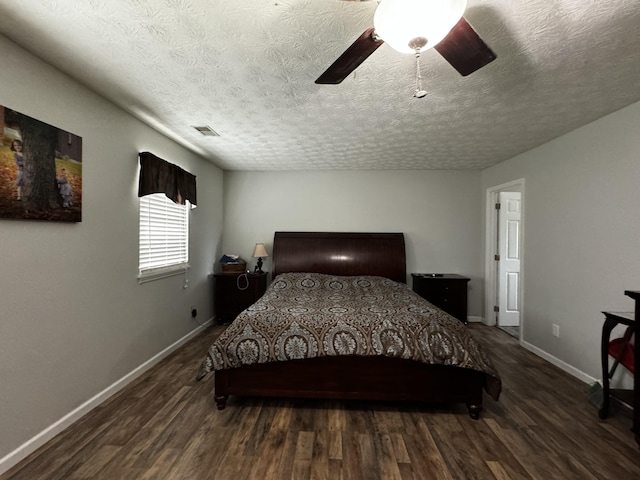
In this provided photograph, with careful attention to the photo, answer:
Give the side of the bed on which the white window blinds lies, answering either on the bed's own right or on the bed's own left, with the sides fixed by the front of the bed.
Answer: on the bed's own right

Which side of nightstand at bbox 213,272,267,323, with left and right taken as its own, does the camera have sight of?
front

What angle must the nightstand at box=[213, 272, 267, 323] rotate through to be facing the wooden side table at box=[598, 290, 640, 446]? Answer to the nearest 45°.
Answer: approximately 45° to its left

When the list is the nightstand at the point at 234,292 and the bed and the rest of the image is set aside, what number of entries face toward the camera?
2

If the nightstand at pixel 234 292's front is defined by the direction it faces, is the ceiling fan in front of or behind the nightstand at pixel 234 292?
in front

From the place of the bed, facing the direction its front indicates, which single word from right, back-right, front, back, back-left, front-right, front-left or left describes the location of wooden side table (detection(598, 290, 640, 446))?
left

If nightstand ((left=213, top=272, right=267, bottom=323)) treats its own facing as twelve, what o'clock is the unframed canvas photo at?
The unframed canvas photo is roughly at 1 o'clock from the nightstand.

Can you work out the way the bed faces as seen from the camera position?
facing the viewer

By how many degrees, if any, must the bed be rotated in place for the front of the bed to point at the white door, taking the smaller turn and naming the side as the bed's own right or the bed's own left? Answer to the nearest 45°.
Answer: approximately 135° to the bed's own left

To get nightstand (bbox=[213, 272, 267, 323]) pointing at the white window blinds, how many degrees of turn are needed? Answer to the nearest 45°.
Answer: approximately 45° to its right
